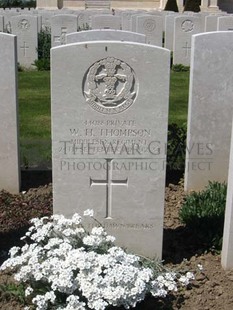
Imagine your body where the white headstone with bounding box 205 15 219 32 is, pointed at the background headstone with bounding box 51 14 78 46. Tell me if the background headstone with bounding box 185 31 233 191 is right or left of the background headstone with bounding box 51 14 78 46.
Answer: left

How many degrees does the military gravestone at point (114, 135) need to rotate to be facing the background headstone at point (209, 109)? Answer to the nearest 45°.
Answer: approximately 135° to its left

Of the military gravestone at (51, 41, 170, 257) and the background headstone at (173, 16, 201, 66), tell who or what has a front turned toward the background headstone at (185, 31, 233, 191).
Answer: the background headstone at (173, 16, 201, 66)

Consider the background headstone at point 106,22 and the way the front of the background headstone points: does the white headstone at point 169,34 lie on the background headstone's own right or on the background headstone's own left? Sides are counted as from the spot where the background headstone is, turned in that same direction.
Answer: on the background headstone's own left

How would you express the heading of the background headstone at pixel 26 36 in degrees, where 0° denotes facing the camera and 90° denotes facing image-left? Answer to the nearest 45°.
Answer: approximately 0°

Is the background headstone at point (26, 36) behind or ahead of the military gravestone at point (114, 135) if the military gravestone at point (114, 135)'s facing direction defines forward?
behind

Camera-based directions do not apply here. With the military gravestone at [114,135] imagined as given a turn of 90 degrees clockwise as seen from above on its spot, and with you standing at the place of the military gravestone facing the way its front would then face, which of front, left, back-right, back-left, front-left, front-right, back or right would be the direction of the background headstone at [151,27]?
right
